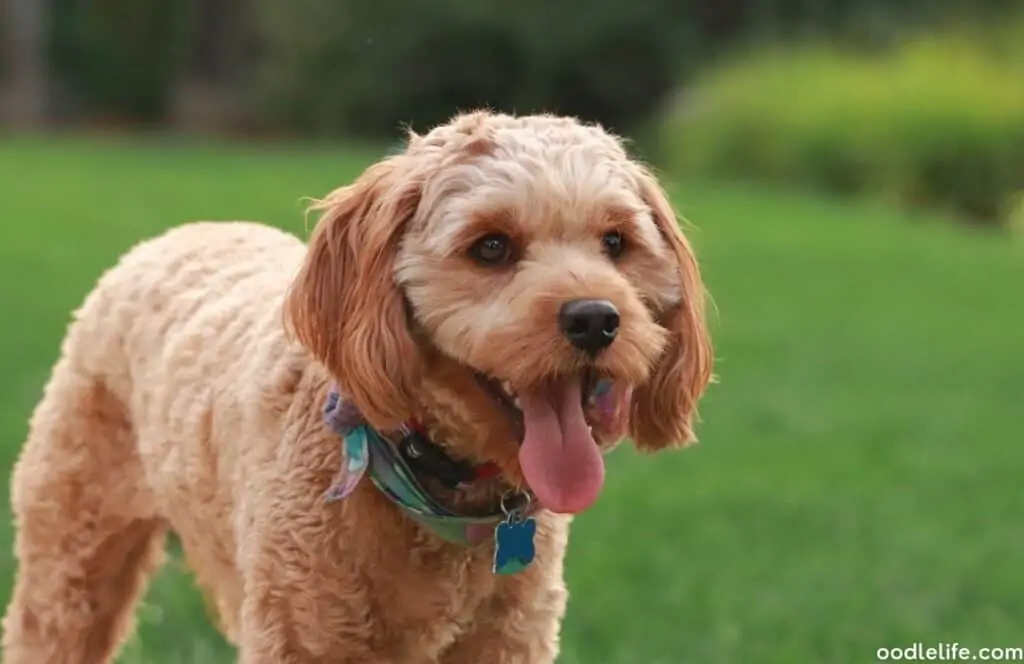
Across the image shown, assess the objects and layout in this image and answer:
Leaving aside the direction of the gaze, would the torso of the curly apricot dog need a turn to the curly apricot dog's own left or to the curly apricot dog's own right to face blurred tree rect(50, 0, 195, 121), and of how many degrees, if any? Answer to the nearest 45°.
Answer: approximately 135° to the curly apricot dog's own left

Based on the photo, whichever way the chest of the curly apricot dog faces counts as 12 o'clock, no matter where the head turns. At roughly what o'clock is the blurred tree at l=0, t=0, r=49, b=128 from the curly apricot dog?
The blurred tree is roughly at 7 o'clock from the curly apricot dog.

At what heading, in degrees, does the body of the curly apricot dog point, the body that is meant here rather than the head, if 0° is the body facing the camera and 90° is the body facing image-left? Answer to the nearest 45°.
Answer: approximately 315°

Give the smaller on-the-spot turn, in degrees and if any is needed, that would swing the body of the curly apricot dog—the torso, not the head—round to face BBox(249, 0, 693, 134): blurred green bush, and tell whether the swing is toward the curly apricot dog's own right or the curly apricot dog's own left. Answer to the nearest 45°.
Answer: approximately 135° to the curly apricot dog's own left
